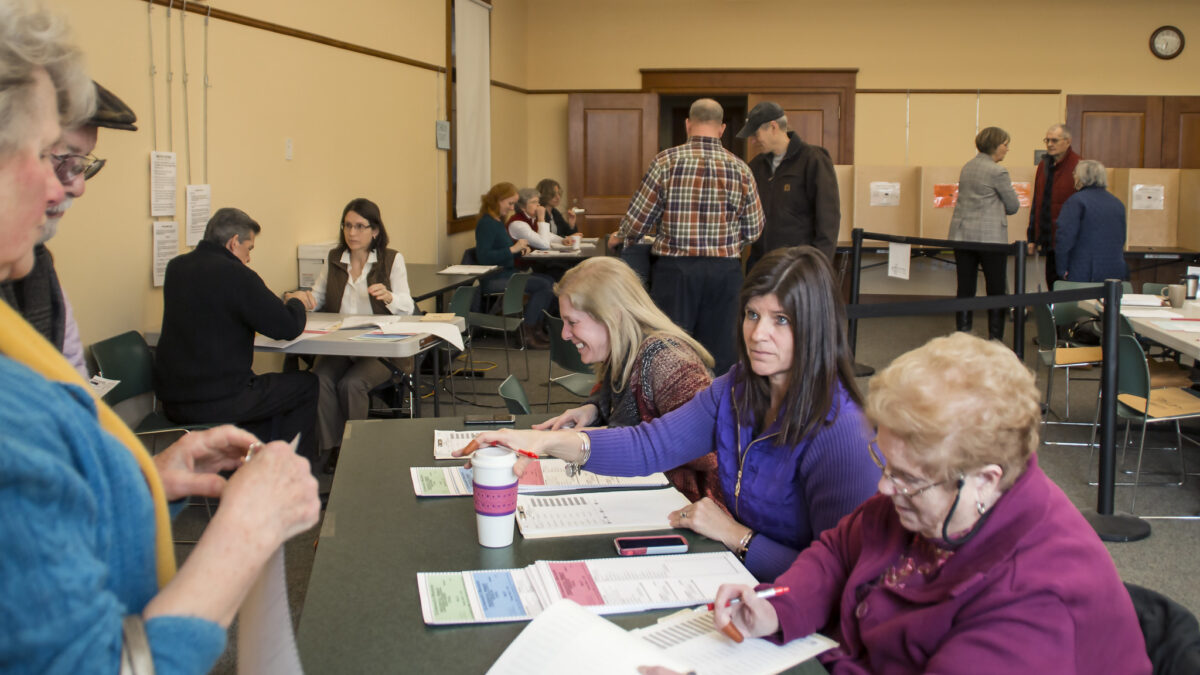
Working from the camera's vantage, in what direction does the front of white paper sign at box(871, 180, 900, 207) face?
facing the viewer

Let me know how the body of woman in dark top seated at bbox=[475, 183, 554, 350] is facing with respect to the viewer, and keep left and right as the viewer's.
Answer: facing to the right of the viewer

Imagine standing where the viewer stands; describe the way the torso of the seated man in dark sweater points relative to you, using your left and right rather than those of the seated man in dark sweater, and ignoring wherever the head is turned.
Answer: facing away from the viewer and to the right of the viewer

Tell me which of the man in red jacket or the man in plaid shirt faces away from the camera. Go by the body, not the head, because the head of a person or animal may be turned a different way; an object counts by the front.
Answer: the man in plaid shirt

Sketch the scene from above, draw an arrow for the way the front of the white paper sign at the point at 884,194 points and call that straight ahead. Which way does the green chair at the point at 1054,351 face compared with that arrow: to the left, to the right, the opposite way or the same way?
to the left

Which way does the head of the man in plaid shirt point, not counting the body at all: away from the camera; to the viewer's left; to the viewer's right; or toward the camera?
away from the camera

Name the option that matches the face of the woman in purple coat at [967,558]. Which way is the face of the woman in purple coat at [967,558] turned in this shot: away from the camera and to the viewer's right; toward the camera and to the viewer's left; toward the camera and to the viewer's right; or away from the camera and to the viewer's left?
toward the camera and to the viewer's left

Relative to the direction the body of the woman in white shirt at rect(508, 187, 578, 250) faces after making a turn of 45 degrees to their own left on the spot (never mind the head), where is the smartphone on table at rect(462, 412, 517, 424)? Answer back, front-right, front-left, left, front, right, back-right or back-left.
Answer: right

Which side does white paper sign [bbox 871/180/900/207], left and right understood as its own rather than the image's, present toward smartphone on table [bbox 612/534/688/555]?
front

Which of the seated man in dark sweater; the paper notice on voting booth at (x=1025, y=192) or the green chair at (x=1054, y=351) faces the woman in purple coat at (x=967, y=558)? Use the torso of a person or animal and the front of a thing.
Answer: the paper notice on voting booth

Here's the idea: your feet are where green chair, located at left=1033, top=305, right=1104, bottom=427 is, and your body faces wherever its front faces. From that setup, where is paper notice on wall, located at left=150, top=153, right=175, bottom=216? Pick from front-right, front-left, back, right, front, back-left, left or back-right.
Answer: back-right

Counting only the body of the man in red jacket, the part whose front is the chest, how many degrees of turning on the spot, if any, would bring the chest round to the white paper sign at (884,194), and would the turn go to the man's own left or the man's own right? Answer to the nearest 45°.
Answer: approximately 90° to the man's own right

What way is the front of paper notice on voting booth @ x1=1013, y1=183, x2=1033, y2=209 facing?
toward the camera

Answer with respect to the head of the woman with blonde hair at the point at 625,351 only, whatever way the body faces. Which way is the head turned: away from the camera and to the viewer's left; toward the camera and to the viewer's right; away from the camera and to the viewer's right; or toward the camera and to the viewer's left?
toward the camera and to the viewer's left

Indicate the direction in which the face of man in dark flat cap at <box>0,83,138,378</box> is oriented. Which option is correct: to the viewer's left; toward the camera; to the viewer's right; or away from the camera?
to the viewer's right

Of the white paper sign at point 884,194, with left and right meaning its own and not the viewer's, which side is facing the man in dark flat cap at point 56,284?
front

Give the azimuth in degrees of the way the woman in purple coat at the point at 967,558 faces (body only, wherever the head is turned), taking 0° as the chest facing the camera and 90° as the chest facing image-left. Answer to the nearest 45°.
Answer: approximately 45°

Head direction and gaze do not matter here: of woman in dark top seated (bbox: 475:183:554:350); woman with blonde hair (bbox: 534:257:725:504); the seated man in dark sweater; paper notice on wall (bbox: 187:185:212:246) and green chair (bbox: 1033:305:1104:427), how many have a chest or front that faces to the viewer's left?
1

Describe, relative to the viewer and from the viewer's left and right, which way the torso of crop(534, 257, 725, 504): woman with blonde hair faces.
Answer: facing to the left of the viewer

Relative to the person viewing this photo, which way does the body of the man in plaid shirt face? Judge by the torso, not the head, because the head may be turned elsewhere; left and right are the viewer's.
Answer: facing away from the viewer
